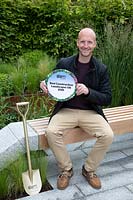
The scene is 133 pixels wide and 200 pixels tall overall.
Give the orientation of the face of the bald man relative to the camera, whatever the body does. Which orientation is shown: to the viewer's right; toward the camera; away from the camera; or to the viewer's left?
toward the camera

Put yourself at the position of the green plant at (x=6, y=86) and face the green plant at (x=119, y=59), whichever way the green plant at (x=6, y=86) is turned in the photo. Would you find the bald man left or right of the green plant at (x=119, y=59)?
right

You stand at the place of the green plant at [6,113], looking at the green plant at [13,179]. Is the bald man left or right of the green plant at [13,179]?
left

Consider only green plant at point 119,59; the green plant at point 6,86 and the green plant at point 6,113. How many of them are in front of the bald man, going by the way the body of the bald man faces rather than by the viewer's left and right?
0

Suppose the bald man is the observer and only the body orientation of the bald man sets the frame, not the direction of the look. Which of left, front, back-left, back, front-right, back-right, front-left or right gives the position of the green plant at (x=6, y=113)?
back-right

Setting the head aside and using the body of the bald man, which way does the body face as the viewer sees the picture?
toward the camera

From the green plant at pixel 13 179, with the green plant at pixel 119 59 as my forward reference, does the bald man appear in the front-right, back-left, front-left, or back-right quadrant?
front-right

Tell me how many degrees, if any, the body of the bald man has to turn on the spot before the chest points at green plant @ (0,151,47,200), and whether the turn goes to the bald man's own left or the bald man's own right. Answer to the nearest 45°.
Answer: approximately 45° to the bald man's own right

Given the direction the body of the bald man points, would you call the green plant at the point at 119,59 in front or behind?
behind
